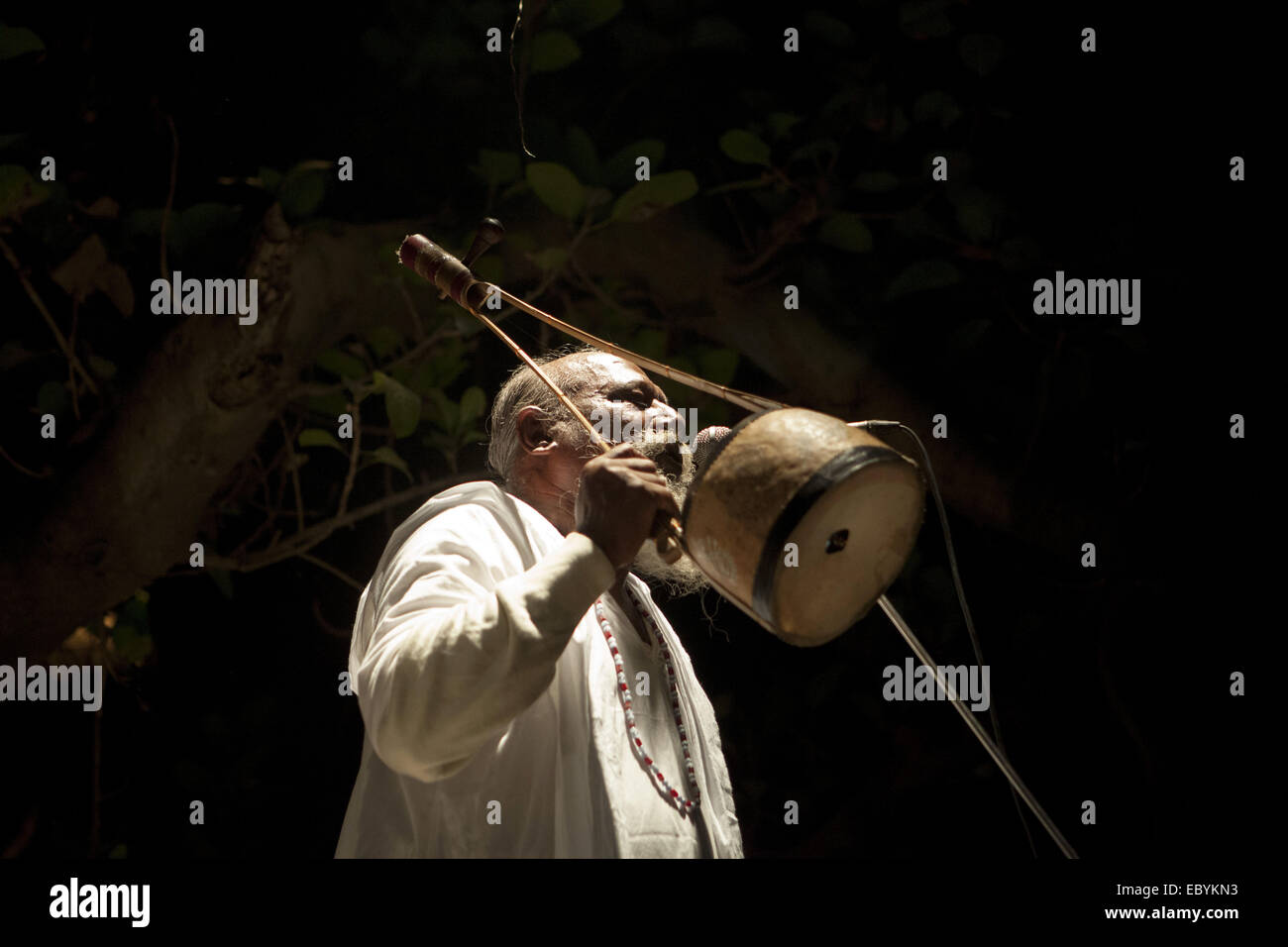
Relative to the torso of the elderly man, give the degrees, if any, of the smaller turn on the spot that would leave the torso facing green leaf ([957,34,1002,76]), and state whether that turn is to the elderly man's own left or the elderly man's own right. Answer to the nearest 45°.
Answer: approximately 90° to the elderly man's own left

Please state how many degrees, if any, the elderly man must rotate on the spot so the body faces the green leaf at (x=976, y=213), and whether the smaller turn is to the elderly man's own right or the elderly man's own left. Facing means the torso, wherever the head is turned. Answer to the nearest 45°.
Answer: approximately 90° to the elderly man's own left

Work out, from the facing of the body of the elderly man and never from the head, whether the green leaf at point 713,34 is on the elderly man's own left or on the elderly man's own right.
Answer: on the elderly man's own left

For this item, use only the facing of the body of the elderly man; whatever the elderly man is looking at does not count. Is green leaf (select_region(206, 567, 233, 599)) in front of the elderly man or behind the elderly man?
behind

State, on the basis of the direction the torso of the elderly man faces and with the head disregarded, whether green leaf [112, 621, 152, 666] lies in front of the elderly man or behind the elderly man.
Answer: behind

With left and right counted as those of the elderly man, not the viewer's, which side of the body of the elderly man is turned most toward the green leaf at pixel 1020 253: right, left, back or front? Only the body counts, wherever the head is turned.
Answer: left

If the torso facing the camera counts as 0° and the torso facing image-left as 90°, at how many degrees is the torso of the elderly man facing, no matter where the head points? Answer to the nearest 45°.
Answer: approximately 315°

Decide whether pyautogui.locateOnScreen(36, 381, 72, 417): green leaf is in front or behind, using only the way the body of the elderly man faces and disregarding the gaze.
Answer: behind
